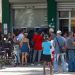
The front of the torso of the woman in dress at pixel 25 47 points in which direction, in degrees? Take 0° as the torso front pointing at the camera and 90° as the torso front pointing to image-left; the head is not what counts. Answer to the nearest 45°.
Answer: approximately 180°

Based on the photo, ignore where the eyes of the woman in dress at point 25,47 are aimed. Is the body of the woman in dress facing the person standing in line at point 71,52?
no
